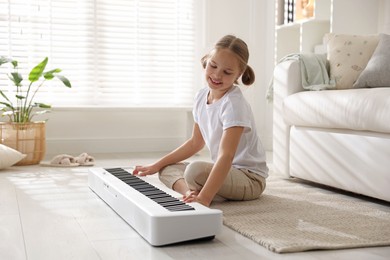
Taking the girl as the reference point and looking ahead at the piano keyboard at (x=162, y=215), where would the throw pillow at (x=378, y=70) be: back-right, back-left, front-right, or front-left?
back-left

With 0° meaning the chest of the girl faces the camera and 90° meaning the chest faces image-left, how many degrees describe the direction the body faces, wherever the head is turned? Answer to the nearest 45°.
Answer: approximately 45°

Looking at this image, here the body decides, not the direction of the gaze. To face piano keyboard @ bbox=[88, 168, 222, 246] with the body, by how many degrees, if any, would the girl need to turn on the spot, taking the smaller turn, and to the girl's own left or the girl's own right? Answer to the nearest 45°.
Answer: approximately 45° to the girl's own left

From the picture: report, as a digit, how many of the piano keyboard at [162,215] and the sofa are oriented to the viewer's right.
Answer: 1

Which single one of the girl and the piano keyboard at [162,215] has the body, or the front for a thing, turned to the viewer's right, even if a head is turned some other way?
the piano keyboard

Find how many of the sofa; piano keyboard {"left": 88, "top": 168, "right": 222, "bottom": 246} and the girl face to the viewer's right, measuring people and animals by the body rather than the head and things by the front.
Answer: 1

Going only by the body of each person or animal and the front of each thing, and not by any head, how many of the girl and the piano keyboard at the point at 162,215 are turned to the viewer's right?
1

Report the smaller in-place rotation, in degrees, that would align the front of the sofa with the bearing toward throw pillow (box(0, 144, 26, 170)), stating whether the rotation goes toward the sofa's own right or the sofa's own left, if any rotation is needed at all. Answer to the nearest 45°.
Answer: approximately 45° to the sofa's own right

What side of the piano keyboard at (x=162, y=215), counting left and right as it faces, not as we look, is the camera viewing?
right

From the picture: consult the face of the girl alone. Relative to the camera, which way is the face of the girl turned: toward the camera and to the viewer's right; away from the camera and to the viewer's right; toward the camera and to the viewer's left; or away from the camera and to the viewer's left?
toward the camera and to the viewer's left

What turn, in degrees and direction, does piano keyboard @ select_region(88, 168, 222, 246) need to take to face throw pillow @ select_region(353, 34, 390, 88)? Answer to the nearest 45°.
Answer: approximately 45° to its left

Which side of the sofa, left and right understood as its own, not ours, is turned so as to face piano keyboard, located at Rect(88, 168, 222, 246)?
front
